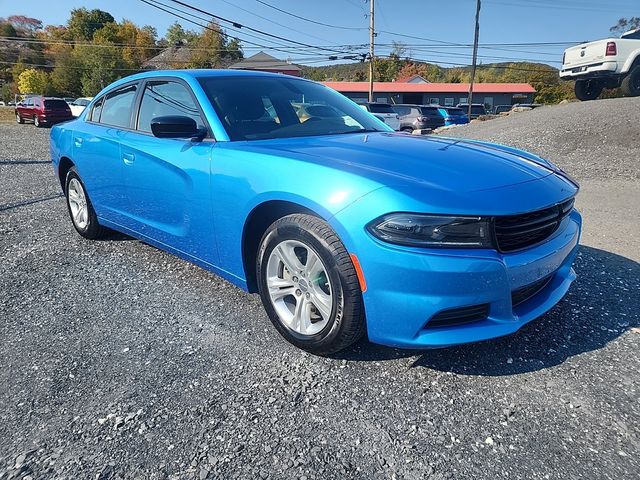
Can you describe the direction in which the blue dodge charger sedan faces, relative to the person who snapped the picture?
facing the viewer and to the right of the viewer

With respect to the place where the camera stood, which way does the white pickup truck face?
facing away from the viewer and to the right of the viewer

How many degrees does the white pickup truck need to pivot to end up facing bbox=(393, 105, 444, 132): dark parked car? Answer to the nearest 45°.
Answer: approximately 90° to its left

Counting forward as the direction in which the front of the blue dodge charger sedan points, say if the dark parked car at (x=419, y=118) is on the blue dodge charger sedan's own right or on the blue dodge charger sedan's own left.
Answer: on the blue dodge charger sedan's own left

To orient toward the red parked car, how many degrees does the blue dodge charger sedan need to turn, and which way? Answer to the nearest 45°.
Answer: approximately 180°

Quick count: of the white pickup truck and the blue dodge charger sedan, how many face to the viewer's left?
0

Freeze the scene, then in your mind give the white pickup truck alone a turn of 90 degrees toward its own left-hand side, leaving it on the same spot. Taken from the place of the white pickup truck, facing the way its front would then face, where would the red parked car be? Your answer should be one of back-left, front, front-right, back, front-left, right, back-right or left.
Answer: front-left

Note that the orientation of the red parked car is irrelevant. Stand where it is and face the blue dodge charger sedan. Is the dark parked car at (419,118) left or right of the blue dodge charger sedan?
left

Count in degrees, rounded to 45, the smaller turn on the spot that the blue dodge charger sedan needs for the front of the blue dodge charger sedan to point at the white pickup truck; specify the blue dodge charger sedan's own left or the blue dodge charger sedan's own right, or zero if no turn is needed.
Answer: approximately 90° to the blue dodge charger sedan's own left
